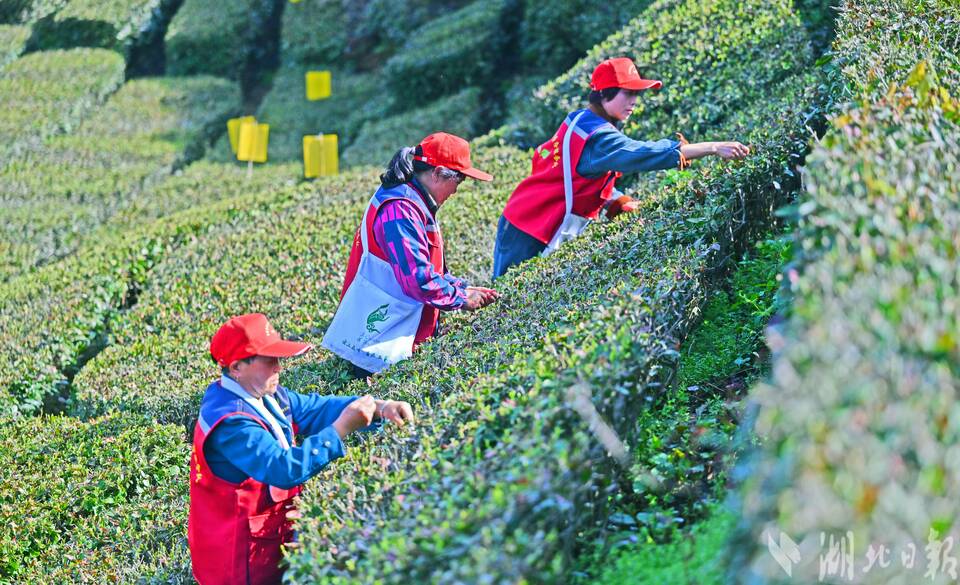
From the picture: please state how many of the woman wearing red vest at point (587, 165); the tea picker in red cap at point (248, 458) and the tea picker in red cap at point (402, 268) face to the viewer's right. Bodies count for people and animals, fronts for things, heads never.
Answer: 3

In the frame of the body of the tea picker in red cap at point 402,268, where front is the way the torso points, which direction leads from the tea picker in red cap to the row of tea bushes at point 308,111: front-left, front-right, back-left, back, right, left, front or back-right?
left

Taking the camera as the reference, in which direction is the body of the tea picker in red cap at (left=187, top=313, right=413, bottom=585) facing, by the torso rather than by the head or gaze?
to the viewer's right

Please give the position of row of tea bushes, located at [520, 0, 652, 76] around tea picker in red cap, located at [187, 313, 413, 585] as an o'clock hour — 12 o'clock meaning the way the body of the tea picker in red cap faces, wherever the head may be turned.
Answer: The row of tea bushes is roughly at 10 o'clock from the tea picker in red cap.

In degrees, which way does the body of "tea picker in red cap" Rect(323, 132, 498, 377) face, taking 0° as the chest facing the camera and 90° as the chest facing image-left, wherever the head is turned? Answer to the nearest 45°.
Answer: approximately 270°

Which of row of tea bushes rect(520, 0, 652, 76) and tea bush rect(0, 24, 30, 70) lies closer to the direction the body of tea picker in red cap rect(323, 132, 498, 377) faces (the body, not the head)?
the row of tea bushes

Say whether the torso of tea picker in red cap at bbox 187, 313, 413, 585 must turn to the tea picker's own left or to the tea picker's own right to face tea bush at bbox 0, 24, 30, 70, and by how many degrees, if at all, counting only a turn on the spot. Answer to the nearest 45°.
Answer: approximately 90° to the tea picker's own left

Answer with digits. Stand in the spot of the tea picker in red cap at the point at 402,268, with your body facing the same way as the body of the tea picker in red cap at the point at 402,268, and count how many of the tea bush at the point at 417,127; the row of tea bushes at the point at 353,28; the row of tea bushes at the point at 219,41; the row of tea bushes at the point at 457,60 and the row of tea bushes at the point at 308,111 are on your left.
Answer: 5

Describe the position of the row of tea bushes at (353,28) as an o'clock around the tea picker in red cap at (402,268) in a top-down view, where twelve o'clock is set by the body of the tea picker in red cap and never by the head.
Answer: The row of tea bushes is roughly at 9 o'clock from the tea picker in red cap.

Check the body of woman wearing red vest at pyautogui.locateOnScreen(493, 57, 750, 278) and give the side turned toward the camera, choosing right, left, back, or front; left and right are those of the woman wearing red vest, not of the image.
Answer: right

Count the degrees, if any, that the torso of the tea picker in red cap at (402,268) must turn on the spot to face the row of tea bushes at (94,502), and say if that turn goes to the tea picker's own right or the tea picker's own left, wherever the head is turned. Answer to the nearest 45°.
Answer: approximately 180°
